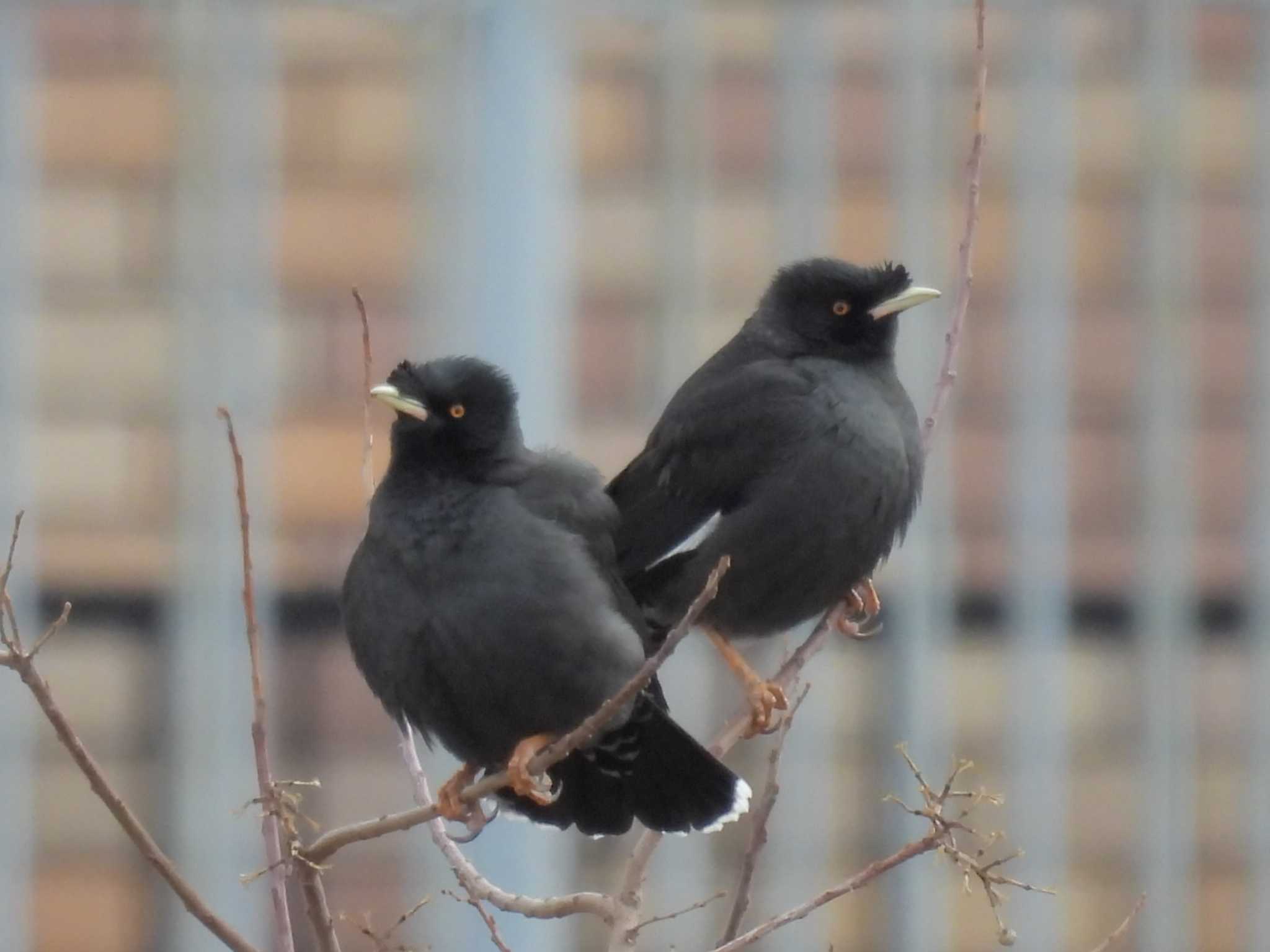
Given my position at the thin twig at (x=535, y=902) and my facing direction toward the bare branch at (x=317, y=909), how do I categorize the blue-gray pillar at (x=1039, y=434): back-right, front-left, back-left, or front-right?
back-right

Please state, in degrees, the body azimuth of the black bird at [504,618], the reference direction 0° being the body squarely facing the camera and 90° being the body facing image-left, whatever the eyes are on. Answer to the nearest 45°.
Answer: approximately 45°

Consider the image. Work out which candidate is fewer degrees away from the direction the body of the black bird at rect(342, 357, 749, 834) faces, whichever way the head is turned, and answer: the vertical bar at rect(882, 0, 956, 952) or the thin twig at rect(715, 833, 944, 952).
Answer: the thin twig

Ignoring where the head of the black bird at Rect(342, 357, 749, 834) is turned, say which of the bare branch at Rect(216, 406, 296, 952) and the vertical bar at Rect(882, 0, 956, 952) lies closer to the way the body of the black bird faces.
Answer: the bare branch

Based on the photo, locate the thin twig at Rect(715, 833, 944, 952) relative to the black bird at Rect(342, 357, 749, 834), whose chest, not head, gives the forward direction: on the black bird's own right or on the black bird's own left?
on the black bird's own left

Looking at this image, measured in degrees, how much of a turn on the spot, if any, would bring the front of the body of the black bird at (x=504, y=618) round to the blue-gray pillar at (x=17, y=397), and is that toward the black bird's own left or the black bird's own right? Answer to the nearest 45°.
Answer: approximately 90° to the black bird's own right

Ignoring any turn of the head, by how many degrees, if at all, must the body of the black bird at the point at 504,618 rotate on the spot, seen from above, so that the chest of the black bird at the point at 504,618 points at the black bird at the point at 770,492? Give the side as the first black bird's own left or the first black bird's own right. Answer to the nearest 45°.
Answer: approximately 180°

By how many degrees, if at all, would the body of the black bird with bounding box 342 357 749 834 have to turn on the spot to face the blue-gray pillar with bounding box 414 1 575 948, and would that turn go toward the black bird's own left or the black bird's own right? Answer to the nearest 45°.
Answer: approximately 135° to the black bird's own right

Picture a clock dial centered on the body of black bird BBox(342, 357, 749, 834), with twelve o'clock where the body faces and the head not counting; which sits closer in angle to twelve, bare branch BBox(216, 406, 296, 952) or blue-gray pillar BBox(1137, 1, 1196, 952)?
the bare branch

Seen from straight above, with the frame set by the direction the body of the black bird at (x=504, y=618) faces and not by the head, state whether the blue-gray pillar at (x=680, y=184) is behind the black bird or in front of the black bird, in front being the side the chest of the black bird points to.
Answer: behind

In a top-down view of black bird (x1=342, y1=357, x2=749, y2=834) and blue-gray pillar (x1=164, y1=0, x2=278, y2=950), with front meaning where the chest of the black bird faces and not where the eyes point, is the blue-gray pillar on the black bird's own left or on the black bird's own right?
on the black bird's own right

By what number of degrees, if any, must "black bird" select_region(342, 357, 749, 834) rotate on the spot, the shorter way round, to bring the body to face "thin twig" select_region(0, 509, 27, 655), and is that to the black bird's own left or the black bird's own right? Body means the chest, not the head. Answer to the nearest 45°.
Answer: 0° — it already faces it
